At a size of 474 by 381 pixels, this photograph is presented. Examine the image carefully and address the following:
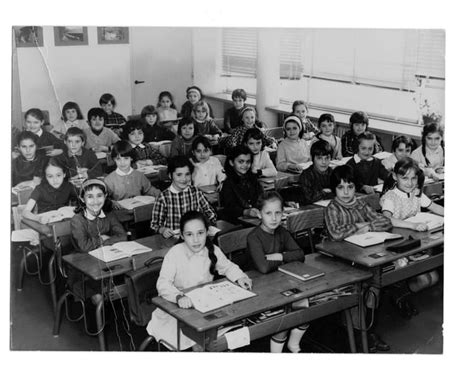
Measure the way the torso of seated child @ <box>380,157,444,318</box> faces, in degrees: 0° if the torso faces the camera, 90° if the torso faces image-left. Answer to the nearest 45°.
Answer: approximately 315°

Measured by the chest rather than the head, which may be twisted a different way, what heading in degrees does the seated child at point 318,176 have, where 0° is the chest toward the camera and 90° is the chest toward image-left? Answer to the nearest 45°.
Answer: approximately 315°

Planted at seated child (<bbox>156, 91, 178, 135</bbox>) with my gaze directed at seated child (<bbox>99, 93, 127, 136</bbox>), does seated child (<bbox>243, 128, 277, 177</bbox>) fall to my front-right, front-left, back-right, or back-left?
back-left

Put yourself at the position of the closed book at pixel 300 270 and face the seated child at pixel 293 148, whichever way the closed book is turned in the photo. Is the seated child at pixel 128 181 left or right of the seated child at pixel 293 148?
left

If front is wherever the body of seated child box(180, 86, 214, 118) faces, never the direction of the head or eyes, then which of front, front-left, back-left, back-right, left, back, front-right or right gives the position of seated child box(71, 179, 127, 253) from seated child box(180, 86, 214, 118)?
front-right

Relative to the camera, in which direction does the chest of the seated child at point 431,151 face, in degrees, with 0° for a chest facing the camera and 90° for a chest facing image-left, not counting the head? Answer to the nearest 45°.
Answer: approximately 0°
